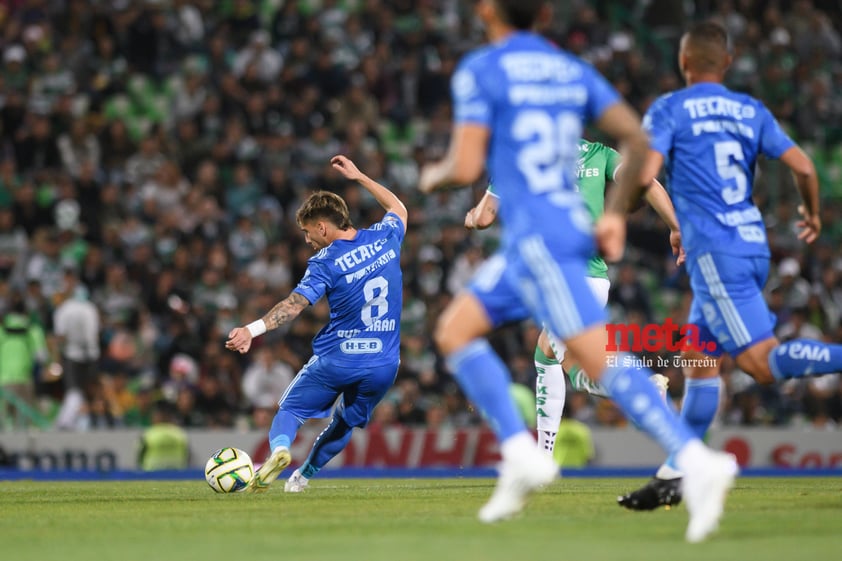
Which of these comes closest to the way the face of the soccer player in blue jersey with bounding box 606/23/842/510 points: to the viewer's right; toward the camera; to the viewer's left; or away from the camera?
away from the camera

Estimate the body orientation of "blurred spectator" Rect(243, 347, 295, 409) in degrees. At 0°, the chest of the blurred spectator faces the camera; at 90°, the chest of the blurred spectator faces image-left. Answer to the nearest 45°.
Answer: approximately 0°

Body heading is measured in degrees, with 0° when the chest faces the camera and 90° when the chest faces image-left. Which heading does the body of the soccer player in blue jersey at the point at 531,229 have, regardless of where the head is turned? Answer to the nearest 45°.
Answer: approximately 135°

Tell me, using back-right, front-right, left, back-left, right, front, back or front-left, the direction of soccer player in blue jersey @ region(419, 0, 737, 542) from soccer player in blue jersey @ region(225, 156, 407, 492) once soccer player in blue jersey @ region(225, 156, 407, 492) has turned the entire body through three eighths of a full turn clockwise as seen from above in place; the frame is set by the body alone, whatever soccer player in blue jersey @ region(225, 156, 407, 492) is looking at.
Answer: right

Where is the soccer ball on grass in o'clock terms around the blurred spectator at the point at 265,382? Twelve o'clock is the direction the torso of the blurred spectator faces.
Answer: The soccer ball on grass is roughly at 12 o'clock from the blurred spectator.

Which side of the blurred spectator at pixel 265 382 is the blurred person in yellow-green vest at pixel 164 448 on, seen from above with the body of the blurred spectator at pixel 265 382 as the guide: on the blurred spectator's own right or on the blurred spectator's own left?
on the blurred spectator's own right

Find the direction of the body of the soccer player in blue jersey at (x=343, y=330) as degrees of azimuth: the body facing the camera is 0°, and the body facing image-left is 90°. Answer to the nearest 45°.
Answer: approximately 135°

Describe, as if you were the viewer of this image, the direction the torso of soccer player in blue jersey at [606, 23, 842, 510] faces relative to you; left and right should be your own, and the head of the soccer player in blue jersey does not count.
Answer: facing away from the viewer and to the left of the viewer
